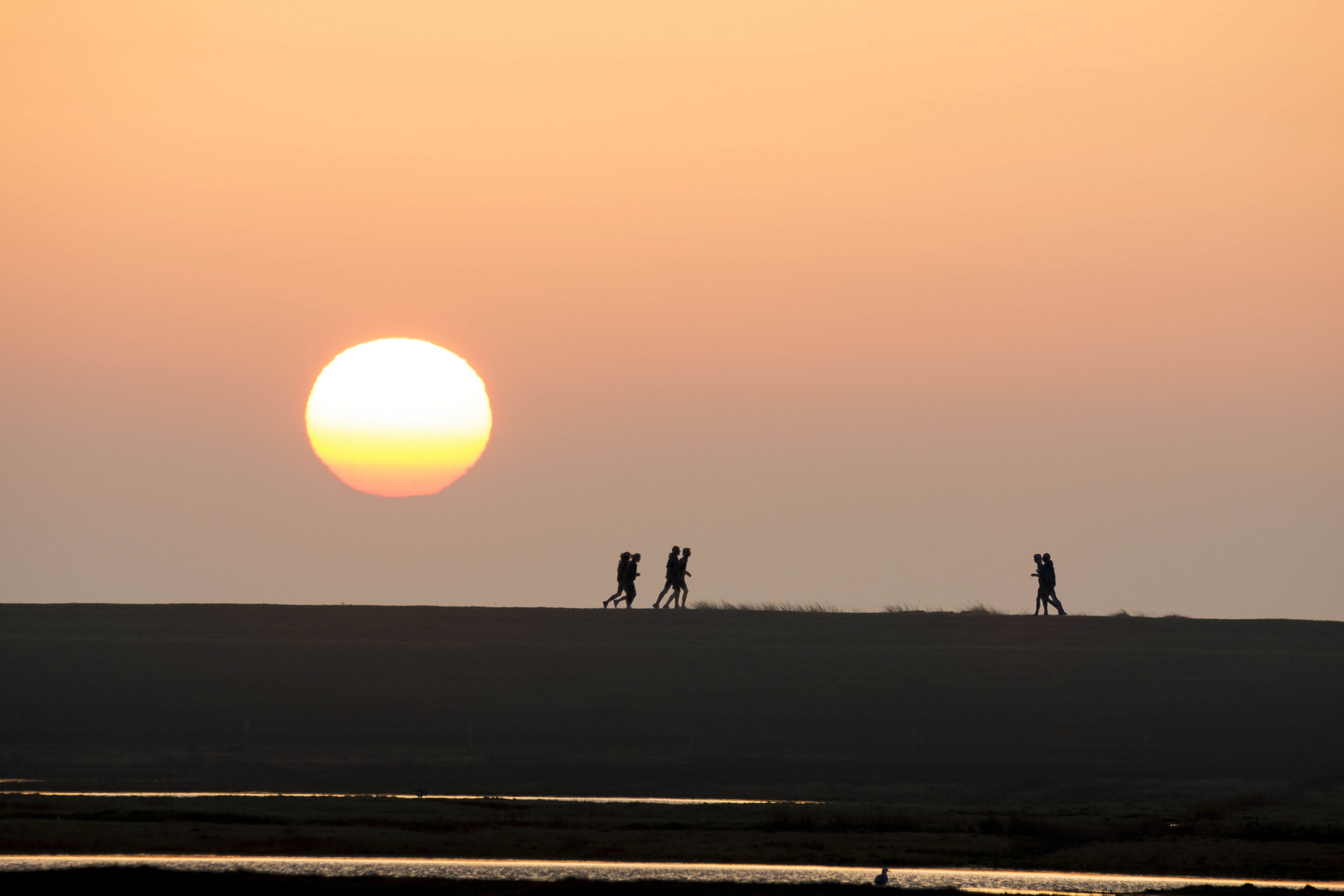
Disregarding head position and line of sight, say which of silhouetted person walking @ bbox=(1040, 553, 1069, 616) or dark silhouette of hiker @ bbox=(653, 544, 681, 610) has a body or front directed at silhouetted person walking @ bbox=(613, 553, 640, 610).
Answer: silhouetted person walking @ bbox=(1040, 553, 1069, 616)

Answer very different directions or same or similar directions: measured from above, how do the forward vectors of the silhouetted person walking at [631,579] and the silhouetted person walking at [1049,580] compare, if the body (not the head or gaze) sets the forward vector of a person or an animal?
very different directions

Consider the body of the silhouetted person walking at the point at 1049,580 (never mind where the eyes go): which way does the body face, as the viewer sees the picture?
to the viewer's left

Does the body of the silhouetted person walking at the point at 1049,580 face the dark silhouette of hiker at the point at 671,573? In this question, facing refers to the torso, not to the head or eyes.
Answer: yes

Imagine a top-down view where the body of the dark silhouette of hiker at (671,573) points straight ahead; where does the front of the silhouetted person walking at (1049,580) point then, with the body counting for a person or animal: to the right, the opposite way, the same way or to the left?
the opposite way

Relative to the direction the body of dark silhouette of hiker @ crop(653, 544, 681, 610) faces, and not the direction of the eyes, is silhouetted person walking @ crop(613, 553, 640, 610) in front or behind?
behind

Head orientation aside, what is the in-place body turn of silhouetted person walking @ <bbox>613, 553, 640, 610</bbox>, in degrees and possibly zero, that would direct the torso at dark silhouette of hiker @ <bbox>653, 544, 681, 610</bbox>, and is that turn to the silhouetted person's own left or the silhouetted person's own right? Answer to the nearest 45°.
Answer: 0° — they already face them

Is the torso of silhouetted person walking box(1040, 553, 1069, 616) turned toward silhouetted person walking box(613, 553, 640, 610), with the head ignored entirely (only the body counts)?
yes

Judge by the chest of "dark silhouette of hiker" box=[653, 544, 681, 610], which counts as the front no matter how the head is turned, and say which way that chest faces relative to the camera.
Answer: to the viewer's right

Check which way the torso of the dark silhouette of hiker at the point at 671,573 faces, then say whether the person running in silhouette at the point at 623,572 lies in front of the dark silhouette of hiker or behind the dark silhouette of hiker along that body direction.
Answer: behind

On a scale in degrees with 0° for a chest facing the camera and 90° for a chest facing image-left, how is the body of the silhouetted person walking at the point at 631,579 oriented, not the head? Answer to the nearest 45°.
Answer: approximately 270°
